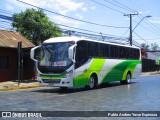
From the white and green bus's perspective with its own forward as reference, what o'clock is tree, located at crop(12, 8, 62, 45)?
The tree is roughly at 4 o'clock from the white and green bus.

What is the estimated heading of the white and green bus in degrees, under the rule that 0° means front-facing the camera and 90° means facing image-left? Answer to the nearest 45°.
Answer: approximately 45°
